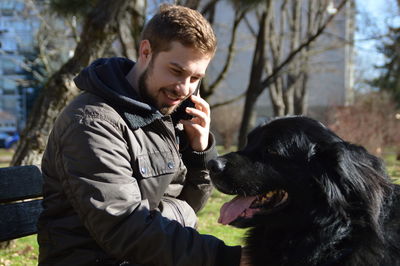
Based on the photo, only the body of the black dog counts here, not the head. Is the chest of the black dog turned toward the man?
yes

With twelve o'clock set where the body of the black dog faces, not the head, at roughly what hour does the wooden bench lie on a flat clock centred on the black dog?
The wooden bench is roughly at 12 o'clock from the black dog.

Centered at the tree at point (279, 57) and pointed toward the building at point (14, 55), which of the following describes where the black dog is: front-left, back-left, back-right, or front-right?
back-left

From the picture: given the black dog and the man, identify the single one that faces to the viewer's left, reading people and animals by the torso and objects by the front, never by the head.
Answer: the black dog

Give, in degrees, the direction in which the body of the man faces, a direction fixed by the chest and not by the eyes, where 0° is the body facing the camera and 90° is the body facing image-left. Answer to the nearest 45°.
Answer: approximately 315°

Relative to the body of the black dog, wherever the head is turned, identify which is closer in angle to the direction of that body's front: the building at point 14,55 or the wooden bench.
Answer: the wooden bench

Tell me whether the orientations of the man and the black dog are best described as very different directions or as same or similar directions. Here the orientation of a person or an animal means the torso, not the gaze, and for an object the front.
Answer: very different directions

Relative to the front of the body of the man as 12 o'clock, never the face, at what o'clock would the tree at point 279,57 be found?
The tree is roughly at 8 o'clock from the man.

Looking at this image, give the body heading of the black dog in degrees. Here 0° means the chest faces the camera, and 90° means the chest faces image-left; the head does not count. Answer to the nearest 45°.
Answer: approximately 90°

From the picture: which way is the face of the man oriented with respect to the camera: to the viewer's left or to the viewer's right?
to the viewer's right

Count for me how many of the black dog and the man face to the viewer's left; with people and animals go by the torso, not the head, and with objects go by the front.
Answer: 1

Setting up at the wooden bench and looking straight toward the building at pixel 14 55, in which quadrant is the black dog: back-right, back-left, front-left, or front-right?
back-right

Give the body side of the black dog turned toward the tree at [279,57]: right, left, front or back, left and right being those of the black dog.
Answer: right
